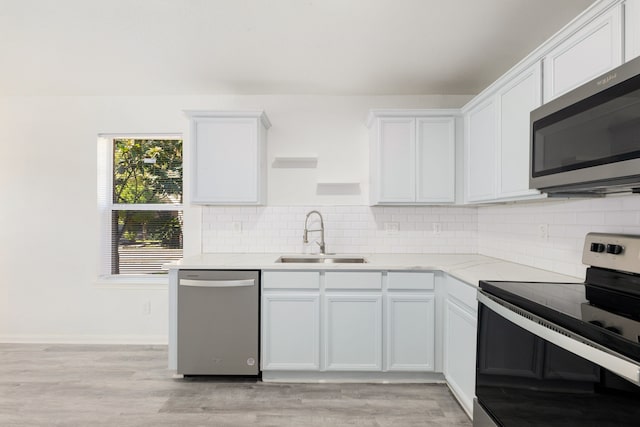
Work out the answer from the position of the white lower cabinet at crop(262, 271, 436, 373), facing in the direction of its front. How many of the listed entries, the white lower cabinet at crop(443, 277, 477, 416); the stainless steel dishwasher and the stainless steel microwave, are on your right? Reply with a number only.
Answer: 1

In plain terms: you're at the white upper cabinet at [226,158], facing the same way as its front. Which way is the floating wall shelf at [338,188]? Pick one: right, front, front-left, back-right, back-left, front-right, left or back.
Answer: left

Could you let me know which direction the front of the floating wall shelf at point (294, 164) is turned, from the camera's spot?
facing the viewer

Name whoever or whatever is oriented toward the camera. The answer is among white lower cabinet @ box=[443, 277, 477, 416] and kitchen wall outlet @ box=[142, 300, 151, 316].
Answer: the kitchen wall outlet

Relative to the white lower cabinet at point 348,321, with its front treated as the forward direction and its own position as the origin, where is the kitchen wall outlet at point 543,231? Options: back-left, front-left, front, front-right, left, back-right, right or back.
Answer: left

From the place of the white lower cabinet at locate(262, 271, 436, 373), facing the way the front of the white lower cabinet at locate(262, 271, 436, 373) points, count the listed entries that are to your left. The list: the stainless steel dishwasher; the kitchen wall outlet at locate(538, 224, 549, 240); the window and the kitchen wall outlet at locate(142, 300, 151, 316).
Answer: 1

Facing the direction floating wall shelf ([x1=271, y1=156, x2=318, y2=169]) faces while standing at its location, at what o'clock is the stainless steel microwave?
The stainless steel microwave is roughly at 11 o'clock from the floating wall shelf.

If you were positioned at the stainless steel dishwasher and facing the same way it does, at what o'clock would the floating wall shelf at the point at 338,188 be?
The floating wall shelf is roughly at 8 o'clock from the stainless steel dishwasher.

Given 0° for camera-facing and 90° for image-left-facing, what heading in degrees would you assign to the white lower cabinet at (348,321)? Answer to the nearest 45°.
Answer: approximately 0°

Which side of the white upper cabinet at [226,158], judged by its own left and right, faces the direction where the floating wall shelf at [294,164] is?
left

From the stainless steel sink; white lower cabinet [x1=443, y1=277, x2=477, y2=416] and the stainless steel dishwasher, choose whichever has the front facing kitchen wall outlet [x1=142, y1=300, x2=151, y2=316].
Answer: the white lower cabinet

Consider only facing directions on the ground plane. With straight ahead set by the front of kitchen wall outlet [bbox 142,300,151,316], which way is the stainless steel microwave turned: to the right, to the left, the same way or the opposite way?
to the right

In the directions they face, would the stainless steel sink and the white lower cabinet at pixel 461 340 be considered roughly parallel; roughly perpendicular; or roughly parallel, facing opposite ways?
roughly perpendicular

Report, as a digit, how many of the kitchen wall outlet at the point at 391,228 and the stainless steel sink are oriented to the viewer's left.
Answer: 0

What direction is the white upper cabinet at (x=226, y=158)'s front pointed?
toward the camera

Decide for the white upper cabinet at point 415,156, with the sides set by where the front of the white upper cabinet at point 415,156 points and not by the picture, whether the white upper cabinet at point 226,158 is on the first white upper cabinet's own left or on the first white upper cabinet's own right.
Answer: on the first white upper cabinet's own right
